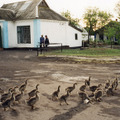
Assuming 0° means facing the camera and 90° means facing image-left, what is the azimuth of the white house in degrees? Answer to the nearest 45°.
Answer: approximately 45°

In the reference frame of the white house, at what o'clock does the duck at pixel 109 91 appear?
The duck is roughly at 10 o'clock from the white house.
